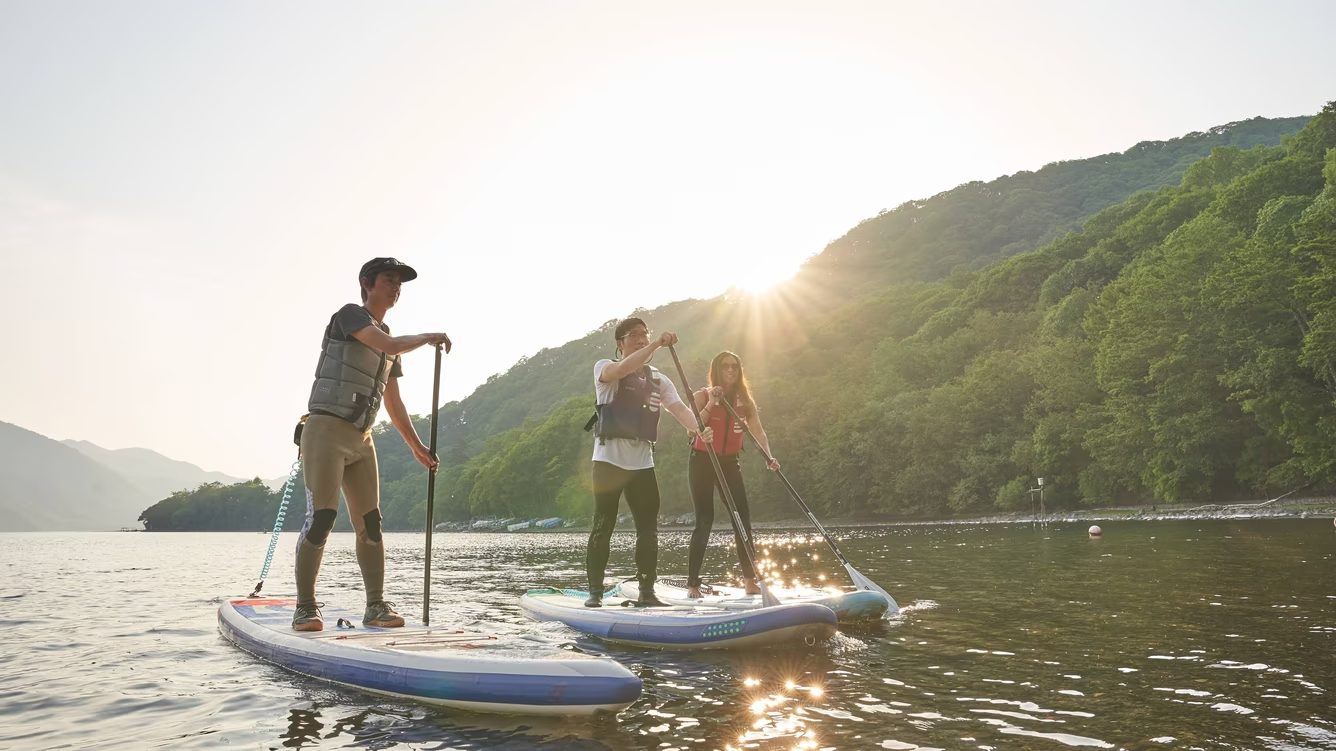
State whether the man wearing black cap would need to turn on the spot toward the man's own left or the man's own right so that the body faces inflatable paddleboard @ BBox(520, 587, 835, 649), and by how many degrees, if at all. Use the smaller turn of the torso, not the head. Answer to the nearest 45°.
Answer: approximately 45° to the man's own left

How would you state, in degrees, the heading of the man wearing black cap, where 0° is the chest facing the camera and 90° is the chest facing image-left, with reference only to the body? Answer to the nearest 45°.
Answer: approximately 315°
